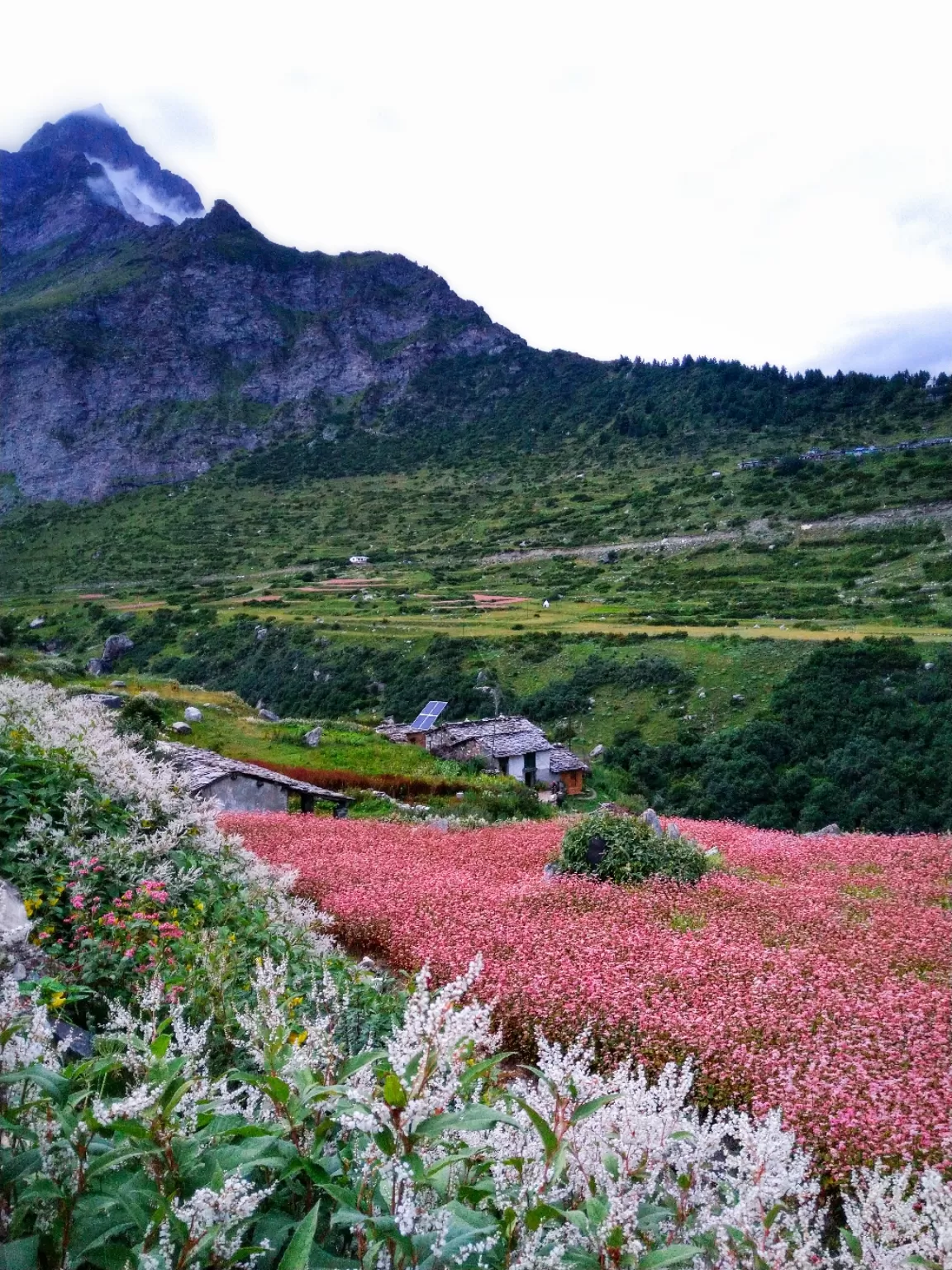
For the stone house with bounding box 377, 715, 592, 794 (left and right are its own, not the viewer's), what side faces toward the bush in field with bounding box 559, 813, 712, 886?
front

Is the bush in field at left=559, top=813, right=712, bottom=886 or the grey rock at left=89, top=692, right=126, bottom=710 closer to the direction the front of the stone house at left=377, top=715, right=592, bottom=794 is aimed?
the bush in field

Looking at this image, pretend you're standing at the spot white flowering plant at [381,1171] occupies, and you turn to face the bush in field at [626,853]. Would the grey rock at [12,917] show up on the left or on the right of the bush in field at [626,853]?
left

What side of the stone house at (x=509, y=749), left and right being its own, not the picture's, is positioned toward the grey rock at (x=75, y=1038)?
front

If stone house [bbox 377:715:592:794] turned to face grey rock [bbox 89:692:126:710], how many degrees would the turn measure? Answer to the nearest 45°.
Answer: approximately 45° to its right

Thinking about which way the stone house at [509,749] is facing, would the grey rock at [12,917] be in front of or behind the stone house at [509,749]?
in front

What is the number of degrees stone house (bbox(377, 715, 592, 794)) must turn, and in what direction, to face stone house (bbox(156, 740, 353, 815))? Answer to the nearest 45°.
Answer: approximately 45° to its right

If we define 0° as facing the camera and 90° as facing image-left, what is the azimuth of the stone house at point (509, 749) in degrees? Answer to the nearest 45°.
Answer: approximately 0°

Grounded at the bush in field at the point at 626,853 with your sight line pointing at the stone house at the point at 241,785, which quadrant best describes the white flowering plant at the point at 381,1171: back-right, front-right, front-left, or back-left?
back-left

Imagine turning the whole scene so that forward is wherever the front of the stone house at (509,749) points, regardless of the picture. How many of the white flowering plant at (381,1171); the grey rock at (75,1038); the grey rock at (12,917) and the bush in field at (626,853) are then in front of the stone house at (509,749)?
4
